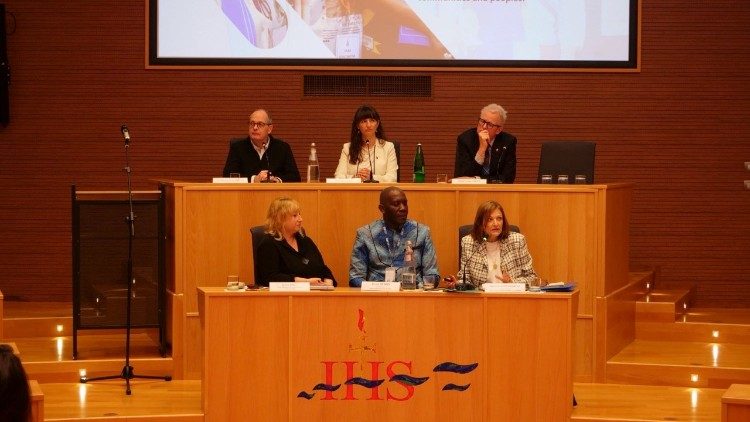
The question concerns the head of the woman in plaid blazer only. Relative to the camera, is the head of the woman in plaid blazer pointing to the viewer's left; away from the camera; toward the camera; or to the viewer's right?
toward the camera

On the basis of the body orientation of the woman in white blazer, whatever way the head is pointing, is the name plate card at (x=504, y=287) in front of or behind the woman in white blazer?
in front

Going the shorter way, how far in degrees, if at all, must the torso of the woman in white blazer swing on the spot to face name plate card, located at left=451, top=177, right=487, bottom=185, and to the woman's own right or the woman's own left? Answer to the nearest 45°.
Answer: approximately 45° to the woman's own left

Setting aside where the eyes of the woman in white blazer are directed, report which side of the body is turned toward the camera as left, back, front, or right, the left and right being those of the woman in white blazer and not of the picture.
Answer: front

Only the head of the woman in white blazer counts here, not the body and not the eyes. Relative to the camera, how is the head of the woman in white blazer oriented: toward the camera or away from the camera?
toward the camera

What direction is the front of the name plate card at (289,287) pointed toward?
toward the camera

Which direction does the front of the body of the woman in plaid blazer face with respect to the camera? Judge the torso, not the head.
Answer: toward the camera

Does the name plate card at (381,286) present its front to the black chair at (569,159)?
no

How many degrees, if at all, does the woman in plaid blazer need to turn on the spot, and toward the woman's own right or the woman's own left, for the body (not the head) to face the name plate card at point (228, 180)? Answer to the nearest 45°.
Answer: approximately 90° to the woman's own right

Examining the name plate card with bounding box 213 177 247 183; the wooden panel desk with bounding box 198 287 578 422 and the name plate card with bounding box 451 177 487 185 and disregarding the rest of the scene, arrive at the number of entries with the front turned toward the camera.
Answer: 3

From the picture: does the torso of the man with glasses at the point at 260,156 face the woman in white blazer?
no

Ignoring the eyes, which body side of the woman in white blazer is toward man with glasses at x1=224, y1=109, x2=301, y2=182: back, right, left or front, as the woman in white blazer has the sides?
right

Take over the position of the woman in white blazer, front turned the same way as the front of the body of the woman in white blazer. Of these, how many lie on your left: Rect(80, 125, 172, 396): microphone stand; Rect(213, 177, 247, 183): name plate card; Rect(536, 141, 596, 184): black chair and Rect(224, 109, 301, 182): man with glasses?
1

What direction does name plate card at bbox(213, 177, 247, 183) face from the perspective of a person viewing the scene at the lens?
facing the viewer

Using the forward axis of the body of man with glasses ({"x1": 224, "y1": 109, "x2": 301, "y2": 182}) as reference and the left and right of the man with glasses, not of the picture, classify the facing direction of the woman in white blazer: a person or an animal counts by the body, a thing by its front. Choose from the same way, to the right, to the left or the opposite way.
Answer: the same way

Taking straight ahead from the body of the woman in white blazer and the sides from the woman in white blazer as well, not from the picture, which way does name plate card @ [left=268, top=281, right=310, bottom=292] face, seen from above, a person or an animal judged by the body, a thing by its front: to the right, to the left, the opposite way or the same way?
the same way
